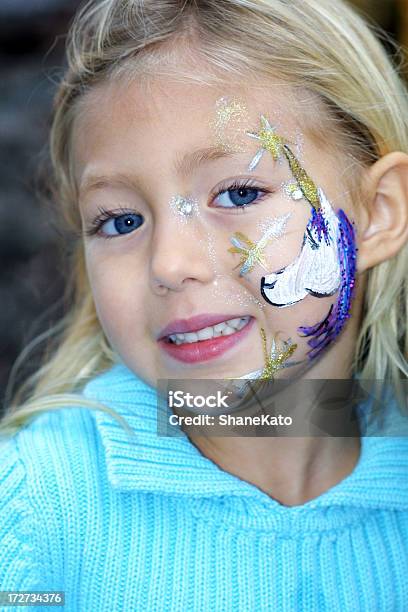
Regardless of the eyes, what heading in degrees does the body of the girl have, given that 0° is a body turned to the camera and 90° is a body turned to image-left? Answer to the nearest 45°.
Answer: approximately 0°
